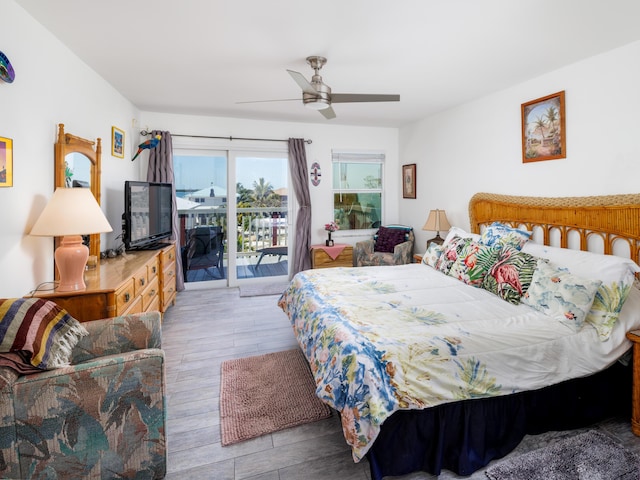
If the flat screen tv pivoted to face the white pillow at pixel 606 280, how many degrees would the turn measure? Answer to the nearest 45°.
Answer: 0° — it already faces it

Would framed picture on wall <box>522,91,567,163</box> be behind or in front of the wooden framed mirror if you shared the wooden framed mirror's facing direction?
in front

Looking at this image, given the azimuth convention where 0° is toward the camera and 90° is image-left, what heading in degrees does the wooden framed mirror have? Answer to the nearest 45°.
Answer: approximately 315°

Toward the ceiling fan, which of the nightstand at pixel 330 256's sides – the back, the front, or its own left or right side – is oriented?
front

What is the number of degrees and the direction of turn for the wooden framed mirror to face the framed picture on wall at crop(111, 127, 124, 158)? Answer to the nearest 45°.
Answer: approximately 135° to its left

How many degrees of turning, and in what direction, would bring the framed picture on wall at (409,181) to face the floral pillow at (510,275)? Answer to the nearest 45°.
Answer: approximately 45° to its left
